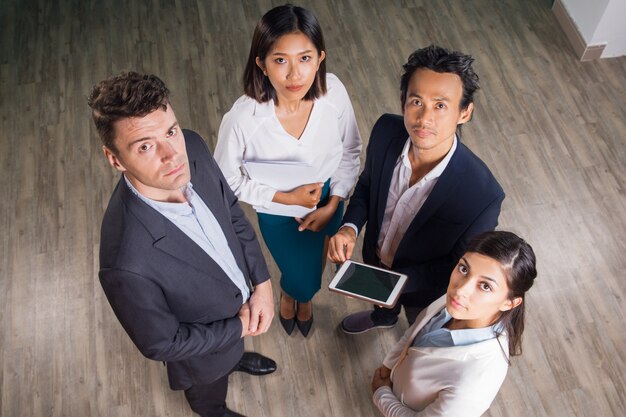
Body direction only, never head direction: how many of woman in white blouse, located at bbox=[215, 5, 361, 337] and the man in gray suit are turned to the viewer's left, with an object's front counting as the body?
0

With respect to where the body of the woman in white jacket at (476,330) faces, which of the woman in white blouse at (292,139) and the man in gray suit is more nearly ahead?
the man in gray suit

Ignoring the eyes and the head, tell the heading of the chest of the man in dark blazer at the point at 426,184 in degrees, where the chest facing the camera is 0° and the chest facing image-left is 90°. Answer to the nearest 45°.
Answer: approximately 45°

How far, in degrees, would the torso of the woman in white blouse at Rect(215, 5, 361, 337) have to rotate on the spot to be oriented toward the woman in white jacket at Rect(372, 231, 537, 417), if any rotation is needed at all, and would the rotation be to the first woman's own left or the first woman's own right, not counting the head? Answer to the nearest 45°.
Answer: approximately 45° to the first woman's own left

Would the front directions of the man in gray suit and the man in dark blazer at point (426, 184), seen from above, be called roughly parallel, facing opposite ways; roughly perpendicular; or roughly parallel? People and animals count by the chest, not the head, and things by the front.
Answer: roughly perpendicular

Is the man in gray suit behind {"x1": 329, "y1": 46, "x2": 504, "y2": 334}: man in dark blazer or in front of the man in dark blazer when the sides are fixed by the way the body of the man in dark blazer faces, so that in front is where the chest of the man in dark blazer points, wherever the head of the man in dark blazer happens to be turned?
in front

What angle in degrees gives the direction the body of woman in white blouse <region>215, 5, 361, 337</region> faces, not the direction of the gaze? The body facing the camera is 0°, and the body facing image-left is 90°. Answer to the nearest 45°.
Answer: approximately 0°

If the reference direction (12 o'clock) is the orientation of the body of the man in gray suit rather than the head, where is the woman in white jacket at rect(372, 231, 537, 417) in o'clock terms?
The woman in white jacket is roughly at 11 o'clock from the man in gray suit.

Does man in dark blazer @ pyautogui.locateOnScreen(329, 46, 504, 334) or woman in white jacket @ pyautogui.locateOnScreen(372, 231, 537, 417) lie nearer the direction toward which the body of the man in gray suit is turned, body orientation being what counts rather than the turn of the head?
the woman in white jacket

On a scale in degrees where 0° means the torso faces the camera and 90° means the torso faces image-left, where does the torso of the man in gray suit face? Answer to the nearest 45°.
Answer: approximately 315°
